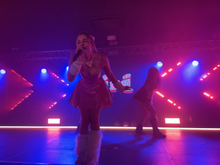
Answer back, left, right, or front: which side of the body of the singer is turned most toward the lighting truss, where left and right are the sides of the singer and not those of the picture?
back

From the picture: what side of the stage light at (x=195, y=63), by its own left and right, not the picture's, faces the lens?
front

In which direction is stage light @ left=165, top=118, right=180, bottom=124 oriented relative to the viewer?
toward the camera

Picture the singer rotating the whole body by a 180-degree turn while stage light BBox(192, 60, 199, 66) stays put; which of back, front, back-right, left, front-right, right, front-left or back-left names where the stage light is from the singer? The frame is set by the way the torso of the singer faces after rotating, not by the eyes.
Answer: front-right

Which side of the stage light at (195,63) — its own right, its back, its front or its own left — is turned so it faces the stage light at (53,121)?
right

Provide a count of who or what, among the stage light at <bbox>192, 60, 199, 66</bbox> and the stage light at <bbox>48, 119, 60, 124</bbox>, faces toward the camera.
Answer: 2

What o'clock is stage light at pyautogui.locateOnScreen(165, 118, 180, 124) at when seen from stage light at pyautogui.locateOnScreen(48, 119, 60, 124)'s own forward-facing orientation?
stage light at pyautogui.locateOnScreen(165, 118, 180, 124) is roughly at 10 o'clock from stage light at pyautogui.locateOnScreen(48, 119, 60, 124).
